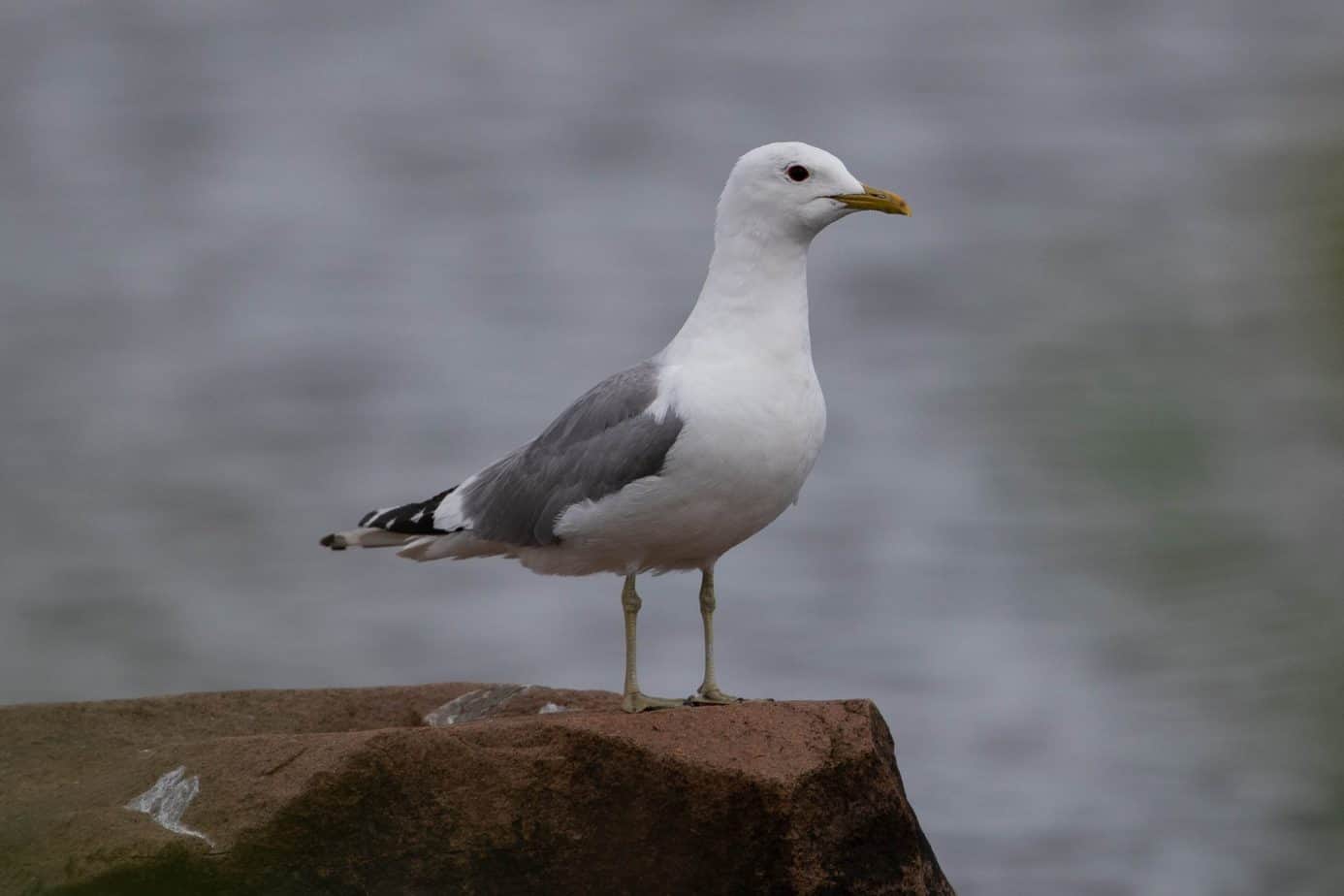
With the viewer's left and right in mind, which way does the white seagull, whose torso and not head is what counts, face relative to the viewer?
facing to the right of the viewer
